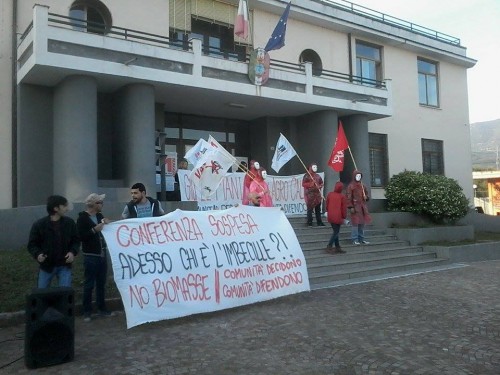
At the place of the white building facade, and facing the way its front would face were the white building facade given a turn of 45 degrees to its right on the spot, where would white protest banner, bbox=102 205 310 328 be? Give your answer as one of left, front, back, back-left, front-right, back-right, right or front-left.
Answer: front

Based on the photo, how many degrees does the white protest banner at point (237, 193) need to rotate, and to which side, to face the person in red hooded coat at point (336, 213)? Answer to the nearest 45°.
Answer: approximately 45° to its left

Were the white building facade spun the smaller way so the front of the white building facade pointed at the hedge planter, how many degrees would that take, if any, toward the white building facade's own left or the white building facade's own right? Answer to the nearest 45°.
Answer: approximately 45° to the white building facade's own left

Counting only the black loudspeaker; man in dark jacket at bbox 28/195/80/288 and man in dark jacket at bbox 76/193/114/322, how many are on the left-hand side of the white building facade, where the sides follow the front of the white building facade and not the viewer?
0

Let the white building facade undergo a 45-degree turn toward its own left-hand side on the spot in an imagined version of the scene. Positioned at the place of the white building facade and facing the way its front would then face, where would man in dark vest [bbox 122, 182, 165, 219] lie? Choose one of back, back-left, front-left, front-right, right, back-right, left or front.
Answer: right

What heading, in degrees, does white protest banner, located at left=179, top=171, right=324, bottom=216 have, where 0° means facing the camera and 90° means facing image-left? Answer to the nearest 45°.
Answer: approximately 0°

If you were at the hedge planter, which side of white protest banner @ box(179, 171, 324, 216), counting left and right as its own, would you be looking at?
left

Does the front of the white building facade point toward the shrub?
no

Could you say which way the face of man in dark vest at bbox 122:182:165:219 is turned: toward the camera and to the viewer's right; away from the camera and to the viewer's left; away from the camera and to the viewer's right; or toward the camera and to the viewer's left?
toward the camera and to the viewer's left

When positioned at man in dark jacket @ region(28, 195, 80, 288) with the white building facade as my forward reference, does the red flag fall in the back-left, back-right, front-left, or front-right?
front-right

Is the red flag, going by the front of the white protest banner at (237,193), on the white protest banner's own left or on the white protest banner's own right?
on the white protest banner's own left

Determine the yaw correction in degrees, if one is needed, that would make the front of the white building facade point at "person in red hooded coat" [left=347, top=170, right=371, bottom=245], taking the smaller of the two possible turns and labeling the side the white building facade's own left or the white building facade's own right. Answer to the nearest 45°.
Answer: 0° — it already faces them

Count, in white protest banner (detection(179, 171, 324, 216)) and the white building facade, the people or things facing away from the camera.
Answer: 0

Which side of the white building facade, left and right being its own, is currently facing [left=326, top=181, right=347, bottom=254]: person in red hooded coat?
front

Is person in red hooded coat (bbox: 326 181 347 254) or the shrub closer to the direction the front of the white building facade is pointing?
the person in red hooded coat
